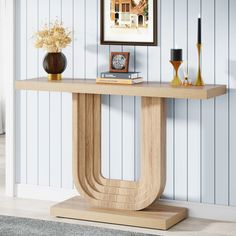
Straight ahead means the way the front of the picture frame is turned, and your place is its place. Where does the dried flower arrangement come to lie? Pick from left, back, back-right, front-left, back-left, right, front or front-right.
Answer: right

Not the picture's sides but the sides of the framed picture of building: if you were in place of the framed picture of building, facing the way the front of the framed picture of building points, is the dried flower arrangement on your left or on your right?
on your right

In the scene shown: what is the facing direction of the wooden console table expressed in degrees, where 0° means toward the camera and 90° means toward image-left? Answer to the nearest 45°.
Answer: approximately 45°

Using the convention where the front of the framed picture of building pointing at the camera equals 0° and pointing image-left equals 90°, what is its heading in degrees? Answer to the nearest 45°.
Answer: approximately 0°
